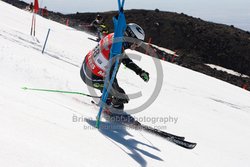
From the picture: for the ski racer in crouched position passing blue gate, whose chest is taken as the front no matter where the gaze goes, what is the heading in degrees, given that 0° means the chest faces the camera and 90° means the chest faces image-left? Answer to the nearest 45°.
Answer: approximately 270°
